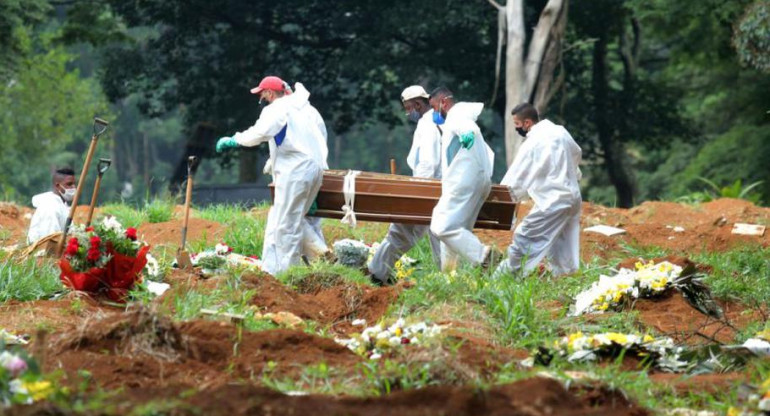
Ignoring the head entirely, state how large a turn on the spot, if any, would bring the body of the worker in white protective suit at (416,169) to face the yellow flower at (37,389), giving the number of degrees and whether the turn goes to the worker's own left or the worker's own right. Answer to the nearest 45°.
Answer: approximately 90° to the worker's own left

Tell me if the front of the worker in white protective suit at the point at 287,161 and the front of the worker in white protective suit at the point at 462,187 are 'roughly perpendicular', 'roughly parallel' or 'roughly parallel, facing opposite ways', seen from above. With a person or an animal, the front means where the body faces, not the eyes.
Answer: roughly parallel

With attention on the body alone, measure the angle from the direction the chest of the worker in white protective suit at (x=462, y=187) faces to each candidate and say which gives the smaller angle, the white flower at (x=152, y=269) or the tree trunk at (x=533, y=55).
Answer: the white flower

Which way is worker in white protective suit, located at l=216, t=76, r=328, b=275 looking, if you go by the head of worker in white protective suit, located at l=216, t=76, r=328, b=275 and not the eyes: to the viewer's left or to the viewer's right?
to the viewer's left

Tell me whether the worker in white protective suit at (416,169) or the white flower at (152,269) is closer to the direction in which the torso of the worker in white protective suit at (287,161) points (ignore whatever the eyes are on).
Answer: the white flower

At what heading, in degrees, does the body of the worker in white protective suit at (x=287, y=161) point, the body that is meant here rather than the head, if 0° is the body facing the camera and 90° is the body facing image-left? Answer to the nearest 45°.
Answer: approximately 90°

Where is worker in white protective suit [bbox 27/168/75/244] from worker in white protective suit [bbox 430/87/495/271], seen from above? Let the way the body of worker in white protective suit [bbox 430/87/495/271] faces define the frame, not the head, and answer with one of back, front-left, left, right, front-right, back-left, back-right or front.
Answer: front

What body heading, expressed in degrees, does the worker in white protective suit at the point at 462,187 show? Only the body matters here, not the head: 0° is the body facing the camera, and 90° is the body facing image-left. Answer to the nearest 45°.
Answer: approximately 90°
